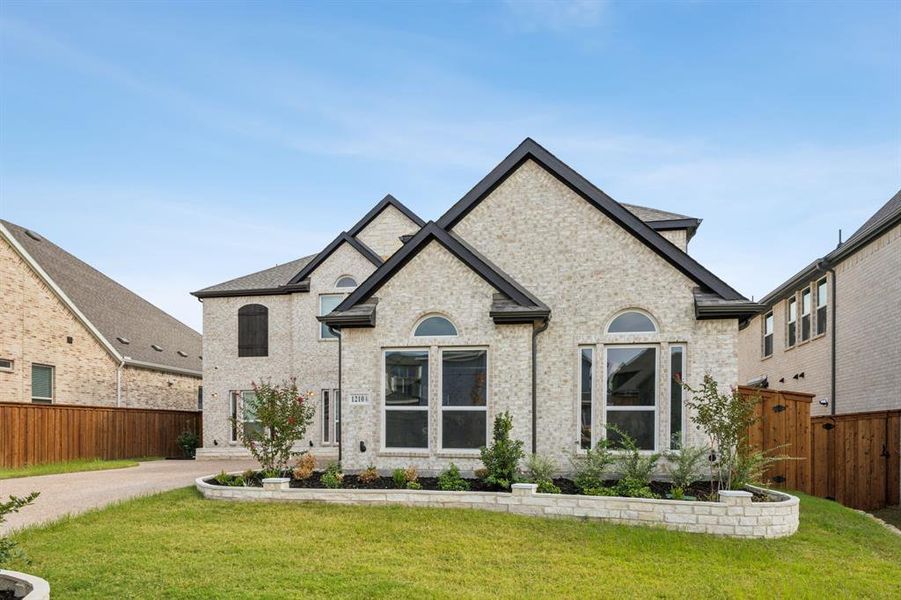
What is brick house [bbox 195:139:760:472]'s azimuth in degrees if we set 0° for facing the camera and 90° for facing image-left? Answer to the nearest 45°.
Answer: approximately 0°

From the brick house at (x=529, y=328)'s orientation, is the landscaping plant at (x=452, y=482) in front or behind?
in front

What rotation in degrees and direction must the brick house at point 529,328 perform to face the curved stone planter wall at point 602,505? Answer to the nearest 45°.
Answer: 0° — it already faces it
